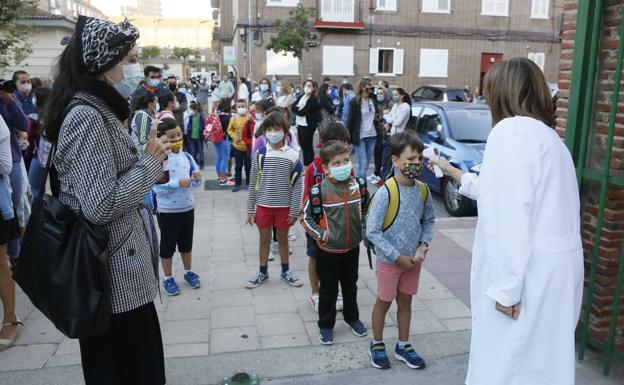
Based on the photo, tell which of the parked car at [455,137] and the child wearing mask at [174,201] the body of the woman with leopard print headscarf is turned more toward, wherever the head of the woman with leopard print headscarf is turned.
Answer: the parked car

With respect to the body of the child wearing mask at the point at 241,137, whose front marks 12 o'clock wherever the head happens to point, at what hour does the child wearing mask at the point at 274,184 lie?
the child wearing mask at the point at 274,184 is roughly at 12 o'clock from the child wearing mask at the point at 241,137.

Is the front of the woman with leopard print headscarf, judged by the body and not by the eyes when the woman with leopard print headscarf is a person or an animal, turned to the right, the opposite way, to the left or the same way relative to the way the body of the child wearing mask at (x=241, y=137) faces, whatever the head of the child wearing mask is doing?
to the left

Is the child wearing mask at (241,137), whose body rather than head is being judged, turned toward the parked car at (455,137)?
no

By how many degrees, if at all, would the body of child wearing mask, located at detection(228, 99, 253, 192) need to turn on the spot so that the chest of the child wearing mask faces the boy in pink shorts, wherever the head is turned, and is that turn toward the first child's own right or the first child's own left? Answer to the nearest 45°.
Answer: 0° — they already face them

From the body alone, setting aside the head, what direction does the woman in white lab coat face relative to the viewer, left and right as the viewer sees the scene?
facing away from the viewer and to the left of the viewer

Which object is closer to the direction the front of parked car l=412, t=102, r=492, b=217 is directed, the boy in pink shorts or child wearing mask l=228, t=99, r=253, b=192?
the boy in pink shorts

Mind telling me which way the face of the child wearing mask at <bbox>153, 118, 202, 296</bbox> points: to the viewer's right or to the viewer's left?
to the viewer's right

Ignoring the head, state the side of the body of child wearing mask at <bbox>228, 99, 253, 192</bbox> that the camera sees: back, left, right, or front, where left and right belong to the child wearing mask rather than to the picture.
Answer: front

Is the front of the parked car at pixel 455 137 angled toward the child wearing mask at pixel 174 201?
no

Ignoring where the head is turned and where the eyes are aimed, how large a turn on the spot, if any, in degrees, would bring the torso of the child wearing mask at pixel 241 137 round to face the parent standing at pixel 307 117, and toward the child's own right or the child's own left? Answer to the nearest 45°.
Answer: approximately 135° to the child's own left

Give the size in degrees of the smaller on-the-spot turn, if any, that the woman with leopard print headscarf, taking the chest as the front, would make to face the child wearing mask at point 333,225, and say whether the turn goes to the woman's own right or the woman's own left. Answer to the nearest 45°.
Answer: approximately 45° to the woman's own left

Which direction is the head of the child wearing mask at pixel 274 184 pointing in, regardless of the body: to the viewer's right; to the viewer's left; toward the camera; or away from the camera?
toward the camera

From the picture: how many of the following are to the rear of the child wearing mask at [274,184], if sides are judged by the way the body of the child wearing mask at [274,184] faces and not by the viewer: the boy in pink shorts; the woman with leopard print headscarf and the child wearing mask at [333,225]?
0

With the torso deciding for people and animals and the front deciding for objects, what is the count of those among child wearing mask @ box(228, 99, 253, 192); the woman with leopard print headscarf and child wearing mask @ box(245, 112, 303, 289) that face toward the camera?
2

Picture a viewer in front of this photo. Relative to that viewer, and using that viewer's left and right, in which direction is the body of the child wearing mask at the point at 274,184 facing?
facing the viewer

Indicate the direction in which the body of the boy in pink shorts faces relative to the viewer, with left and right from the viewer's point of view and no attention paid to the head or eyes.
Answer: facing the viewer and to the right of the viewer

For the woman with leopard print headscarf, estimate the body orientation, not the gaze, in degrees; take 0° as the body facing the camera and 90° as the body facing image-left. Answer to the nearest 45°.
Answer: approximately 270°

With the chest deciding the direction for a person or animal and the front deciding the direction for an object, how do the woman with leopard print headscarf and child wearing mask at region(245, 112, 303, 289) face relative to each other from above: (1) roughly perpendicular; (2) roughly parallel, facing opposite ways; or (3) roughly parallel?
roughly perpendicular

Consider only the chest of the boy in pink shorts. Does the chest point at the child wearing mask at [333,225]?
no

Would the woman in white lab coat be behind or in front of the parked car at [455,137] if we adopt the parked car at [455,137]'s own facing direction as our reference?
in front

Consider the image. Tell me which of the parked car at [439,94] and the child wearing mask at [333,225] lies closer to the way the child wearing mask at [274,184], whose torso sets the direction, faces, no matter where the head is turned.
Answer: the child wearing mask
